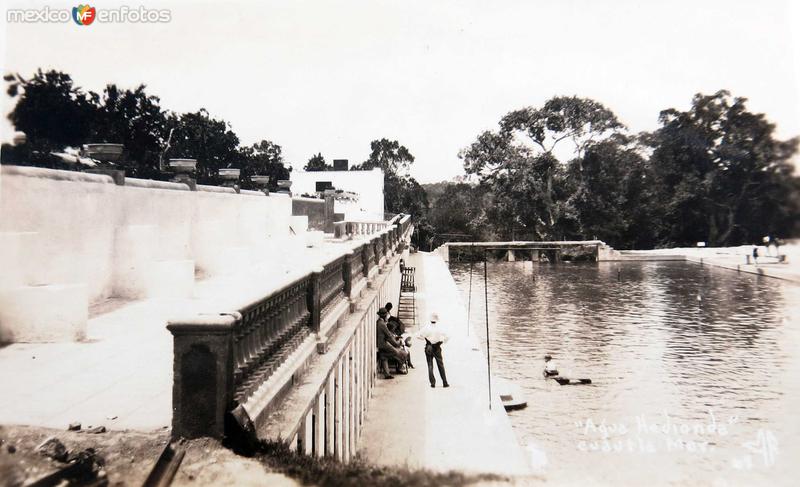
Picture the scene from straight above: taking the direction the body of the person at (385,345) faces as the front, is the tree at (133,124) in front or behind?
behind

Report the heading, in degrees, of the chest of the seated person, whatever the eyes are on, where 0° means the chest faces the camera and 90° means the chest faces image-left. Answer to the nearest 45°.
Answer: approximately 270°

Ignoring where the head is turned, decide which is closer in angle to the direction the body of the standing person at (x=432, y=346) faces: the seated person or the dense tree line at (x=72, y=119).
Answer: the seated person

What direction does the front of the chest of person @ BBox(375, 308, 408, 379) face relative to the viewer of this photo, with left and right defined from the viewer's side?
facing to the right of the viewer
